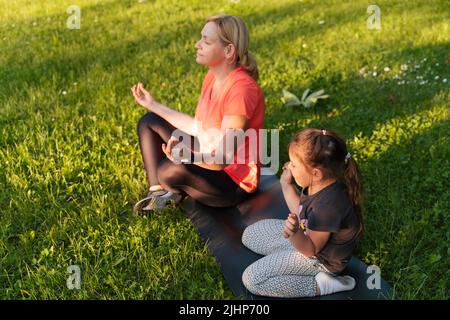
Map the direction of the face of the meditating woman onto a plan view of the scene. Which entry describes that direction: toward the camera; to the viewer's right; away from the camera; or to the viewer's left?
to the viewer's left

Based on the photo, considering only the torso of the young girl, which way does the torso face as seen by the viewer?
to the viewer's left

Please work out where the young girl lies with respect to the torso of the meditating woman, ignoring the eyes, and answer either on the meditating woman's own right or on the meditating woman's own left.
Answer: on the meditating woman's own left

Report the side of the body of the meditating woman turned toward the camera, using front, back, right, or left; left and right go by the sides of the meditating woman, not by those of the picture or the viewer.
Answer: left

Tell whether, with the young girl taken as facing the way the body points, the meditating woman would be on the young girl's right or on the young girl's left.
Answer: on the young girl's right

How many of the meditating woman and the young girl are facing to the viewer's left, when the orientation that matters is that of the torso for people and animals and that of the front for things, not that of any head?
2

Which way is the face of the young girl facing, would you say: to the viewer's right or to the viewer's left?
to the viewer's left
